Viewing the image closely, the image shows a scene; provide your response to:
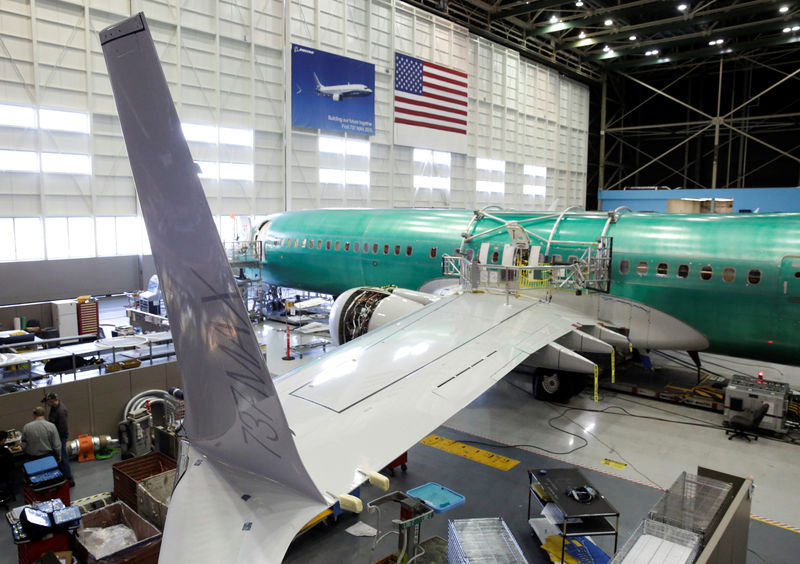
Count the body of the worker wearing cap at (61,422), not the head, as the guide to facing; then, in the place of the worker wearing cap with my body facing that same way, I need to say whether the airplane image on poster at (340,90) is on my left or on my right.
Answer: on my right

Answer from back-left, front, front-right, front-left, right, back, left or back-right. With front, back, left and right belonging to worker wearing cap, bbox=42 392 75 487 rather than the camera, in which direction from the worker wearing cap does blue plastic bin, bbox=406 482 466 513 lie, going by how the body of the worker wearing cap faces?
back-left

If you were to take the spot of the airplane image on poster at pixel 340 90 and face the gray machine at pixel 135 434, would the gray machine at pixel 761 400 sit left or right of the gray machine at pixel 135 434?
left

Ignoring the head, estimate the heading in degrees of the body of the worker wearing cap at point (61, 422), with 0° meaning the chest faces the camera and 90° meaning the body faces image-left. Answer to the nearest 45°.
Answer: approximately 90°

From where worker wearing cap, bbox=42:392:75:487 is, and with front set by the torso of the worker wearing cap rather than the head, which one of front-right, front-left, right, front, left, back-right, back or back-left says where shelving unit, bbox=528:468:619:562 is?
back-left
